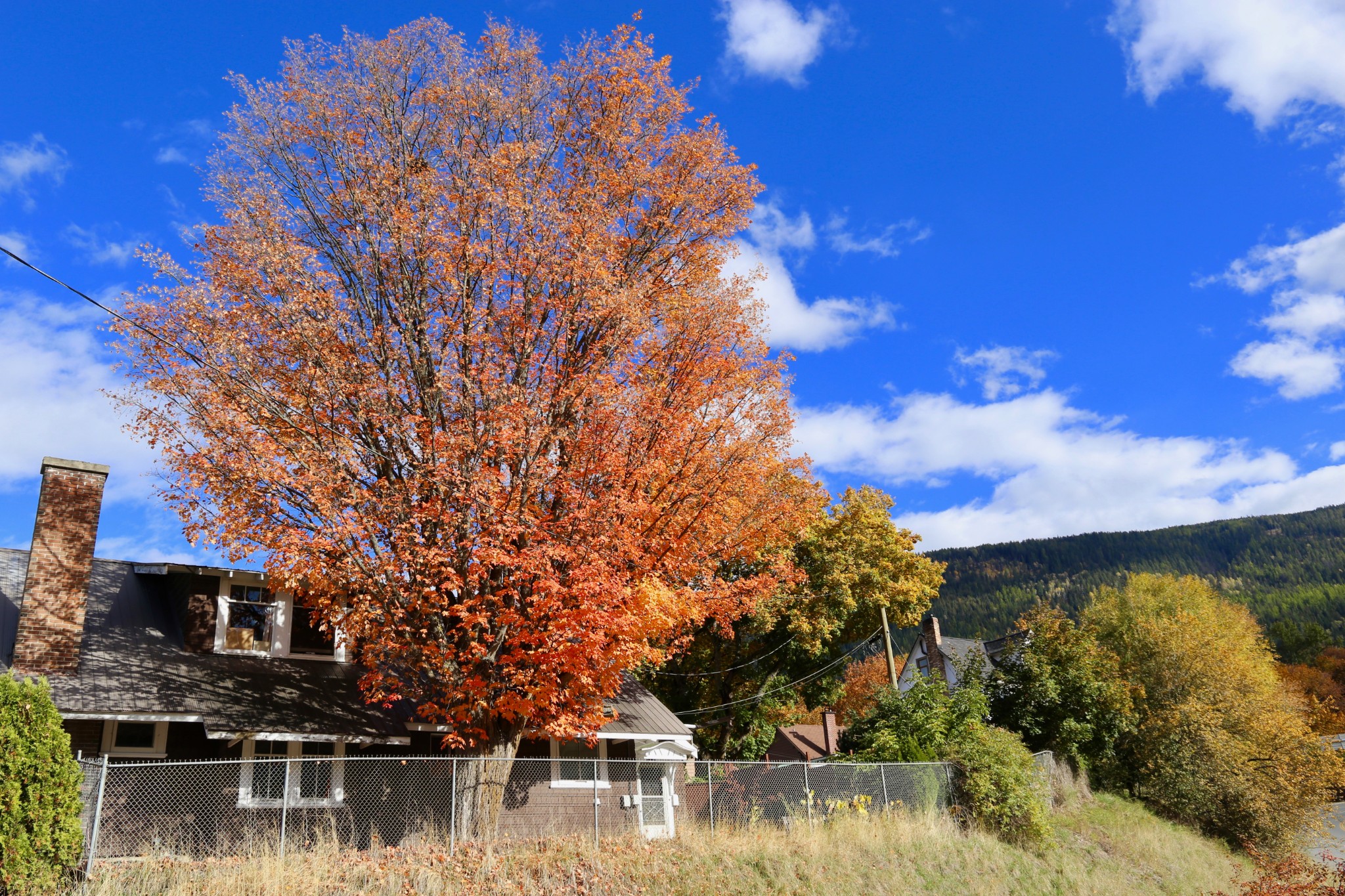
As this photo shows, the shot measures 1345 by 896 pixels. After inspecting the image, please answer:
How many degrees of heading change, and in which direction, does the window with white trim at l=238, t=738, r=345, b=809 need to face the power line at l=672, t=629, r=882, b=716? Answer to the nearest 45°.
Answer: approximately 135° to its left

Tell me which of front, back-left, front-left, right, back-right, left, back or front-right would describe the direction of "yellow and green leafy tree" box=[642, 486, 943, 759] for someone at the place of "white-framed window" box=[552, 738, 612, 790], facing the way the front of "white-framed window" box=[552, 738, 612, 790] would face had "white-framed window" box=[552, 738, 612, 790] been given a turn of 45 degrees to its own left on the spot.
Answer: left

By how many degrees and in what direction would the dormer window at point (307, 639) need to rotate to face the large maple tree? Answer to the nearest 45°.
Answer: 0° — it already faces it

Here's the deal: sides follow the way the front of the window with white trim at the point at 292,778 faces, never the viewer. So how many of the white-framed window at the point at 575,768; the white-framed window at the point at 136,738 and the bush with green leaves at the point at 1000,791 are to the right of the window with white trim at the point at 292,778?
1

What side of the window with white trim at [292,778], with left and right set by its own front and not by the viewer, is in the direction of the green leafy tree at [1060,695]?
left

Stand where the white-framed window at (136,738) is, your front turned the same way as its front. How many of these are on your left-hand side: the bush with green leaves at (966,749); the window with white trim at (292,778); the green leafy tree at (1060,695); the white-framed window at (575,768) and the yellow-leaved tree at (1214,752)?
5

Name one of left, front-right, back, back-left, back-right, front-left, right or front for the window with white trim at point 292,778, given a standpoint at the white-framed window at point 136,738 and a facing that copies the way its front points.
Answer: left

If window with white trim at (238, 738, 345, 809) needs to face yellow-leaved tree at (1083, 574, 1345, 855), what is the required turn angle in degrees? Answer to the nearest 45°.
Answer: approximately 90° to its left

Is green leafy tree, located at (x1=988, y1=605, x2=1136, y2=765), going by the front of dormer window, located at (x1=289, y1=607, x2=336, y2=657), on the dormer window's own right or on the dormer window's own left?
on the dormer window's own left

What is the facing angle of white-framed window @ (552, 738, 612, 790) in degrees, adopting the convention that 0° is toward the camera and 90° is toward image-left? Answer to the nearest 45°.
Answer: approximately 0°
